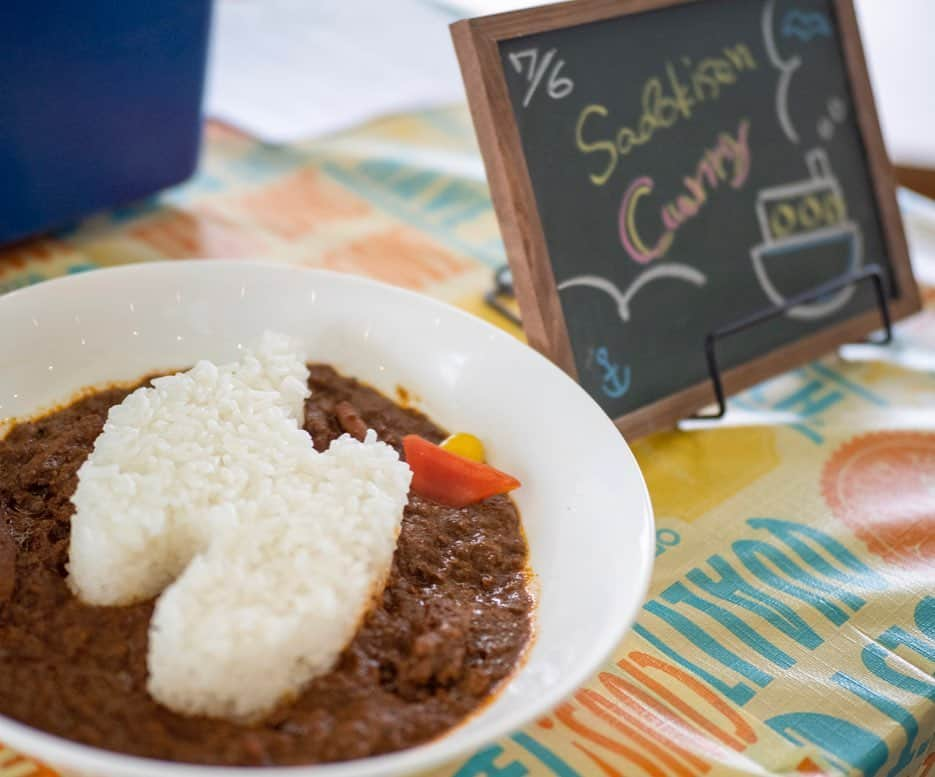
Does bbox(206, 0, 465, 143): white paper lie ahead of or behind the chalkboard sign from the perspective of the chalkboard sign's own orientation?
behind

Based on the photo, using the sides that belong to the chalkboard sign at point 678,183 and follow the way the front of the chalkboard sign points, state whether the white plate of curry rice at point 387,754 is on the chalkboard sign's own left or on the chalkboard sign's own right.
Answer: on the chalkboard sign's own right

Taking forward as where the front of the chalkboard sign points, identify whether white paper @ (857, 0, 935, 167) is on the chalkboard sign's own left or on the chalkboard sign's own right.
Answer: on the chalkboard sign's own left

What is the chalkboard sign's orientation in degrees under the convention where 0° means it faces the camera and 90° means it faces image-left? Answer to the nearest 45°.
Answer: approximately 315°
